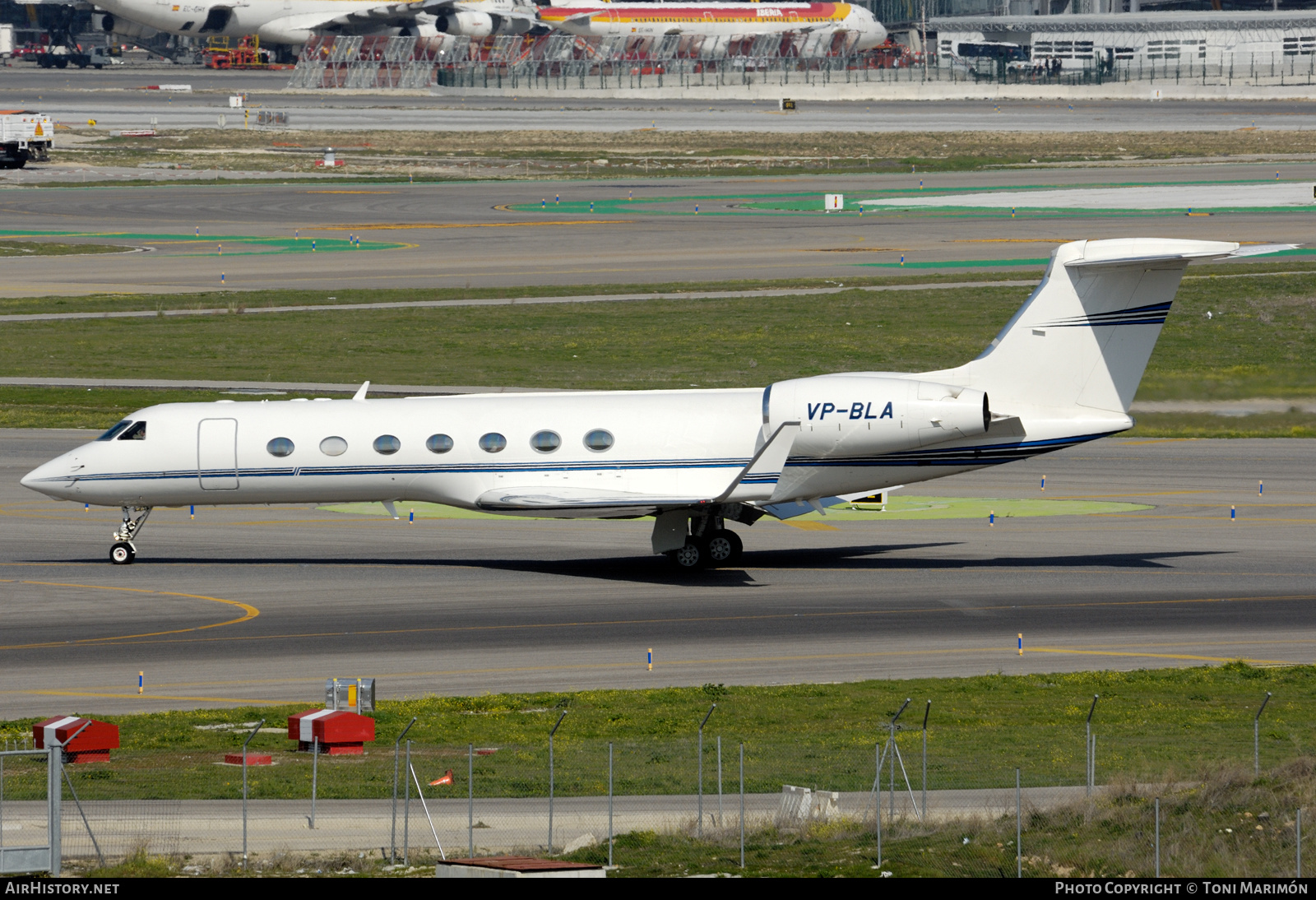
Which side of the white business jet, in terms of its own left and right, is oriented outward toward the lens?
left

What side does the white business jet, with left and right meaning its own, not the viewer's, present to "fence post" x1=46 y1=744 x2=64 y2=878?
left

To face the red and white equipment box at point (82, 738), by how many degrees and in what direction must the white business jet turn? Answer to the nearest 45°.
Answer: approximately 45° to its left

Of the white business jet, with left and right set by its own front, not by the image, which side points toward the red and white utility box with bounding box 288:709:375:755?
left

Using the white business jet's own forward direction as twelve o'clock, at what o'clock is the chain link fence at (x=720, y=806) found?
The chain link fence is roughly at 9 o'clock from the white business jet.
